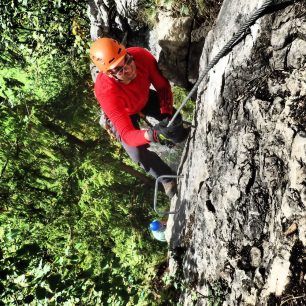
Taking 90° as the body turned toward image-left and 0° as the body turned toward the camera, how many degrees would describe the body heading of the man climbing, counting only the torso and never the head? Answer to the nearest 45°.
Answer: approximately 315°
